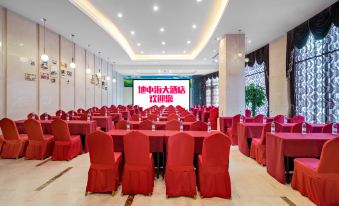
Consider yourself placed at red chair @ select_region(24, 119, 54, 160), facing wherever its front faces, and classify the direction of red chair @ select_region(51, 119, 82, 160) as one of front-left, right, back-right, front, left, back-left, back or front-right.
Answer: right

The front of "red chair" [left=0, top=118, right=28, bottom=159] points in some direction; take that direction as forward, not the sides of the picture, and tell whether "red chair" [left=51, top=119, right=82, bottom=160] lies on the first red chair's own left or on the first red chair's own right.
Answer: on the first red chair's own right

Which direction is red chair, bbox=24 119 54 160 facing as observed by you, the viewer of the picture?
facing away from the viewer and to the right of the viewer

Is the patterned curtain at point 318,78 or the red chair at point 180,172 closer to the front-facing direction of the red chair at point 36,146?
the patterned curtain

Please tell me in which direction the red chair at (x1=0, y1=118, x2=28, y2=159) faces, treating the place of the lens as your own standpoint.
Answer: facing away from the viewer and to the right of the viewer

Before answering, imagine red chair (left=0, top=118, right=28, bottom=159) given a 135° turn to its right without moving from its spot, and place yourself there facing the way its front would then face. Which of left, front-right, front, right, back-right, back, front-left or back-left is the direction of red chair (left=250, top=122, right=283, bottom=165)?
front-left

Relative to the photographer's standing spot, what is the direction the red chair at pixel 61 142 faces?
facing away from the viewer and to the right of the viewer

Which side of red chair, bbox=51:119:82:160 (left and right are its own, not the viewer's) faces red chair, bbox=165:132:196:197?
right

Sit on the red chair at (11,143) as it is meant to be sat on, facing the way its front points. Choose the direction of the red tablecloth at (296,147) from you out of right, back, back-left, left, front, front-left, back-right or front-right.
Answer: right
